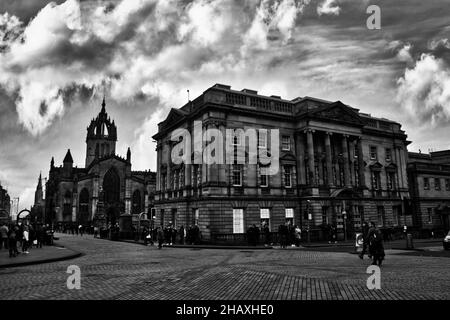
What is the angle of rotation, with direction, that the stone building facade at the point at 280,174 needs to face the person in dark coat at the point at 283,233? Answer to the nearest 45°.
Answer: approximately 45° to its right

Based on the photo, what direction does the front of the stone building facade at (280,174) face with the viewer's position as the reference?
facing the viewer and to the right of the viewer

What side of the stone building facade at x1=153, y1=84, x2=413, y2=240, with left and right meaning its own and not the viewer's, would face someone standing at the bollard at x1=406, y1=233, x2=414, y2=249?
front

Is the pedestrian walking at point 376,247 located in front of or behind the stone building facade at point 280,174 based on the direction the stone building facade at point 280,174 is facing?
in front
